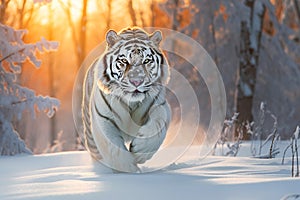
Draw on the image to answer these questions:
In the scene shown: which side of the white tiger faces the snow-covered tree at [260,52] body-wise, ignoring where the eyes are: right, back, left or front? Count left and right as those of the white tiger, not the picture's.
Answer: back

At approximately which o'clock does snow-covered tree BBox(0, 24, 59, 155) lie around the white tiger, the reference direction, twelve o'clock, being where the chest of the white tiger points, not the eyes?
The snow-covered tree is roughly at 5 o'clock from the white tiger.

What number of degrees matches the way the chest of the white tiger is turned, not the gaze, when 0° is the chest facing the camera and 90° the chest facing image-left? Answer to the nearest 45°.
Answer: approximately 0°
